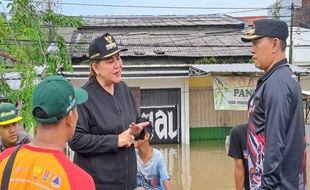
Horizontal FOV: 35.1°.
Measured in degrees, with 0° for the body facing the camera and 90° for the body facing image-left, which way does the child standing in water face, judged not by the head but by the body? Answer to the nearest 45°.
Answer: approximately 45°

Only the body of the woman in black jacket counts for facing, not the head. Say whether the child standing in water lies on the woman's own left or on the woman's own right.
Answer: on the woman's own left

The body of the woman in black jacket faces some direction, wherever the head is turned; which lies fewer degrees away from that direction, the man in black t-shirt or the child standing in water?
the man in black t-shirt

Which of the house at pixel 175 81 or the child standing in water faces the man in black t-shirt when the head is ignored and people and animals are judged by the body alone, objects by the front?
the house

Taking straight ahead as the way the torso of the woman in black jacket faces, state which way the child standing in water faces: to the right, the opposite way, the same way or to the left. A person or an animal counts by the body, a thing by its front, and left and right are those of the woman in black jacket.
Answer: to the right

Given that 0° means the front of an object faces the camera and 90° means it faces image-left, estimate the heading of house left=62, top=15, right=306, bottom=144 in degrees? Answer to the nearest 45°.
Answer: approximately 0°

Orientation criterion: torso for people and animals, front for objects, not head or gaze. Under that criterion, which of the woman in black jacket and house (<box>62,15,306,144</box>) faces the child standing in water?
the house

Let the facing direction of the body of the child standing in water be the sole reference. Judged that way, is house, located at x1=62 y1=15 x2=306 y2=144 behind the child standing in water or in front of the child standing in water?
behind

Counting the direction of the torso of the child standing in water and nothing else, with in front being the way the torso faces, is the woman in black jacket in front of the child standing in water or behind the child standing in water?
in front

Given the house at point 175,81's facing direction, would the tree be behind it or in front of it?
in front

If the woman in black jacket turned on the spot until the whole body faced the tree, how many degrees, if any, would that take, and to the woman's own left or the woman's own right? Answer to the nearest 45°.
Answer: approximately 135° to the woman's own left
